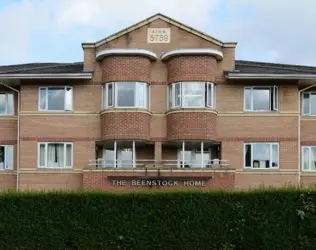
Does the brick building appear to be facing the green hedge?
yes

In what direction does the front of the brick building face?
toward the camera
